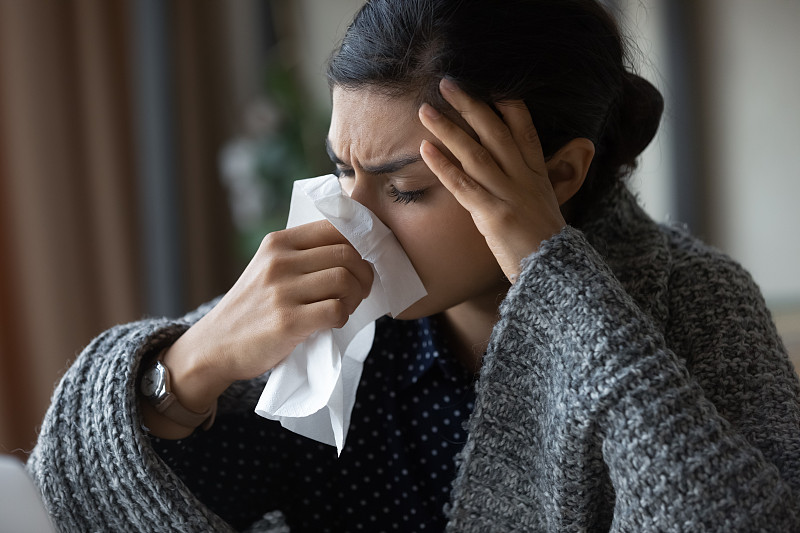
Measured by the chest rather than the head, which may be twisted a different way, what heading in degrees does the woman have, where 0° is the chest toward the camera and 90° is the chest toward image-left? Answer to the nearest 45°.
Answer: approximately 45°
